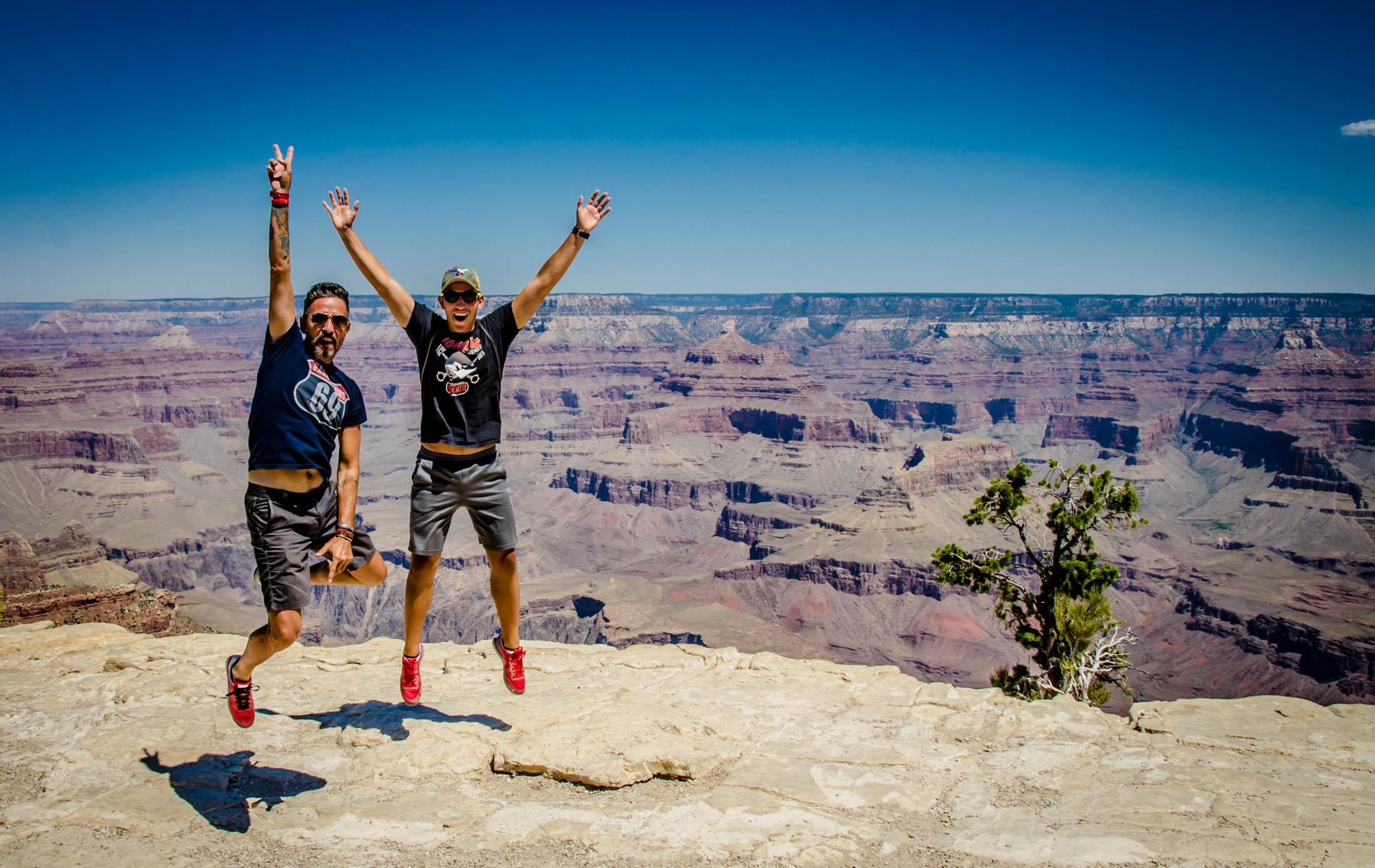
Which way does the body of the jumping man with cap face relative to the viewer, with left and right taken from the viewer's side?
facing the viewer

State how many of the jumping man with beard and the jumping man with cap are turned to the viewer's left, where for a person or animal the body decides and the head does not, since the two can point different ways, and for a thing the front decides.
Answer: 0

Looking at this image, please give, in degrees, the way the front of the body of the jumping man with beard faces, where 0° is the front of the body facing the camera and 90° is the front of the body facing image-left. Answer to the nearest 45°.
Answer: approximately 315°

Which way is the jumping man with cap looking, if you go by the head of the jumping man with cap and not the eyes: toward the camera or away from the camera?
toward the camera
